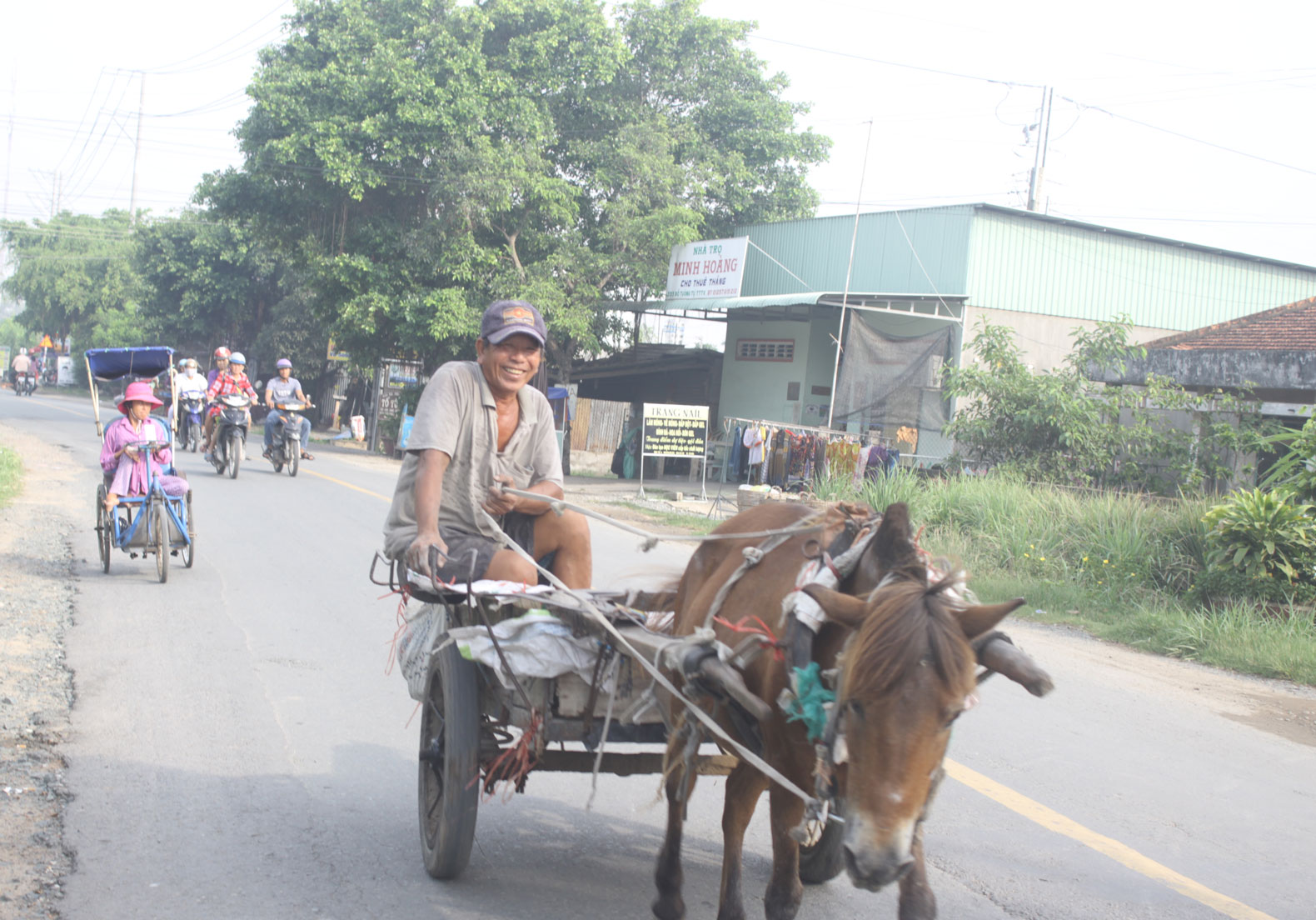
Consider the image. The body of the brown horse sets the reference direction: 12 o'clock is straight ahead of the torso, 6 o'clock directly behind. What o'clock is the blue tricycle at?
The blue tricycle is roughly at 6 o'clock from the brown horse.

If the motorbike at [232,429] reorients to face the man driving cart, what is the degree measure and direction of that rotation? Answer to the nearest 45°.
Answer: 0° — it already faces them

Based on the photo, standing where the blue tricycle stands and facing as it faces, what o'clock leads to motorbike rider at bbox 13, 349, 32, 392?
The motorbike rider is roughly at 6 o'clock from the blue tricycle.

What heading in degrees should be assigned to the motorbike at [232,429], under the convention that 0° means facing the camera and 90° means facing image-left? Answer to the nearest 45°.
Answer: approximately 0°

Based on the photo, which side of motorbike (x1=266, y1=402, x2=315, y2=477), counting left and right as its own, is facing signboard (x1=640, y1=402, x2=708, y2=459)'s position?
left

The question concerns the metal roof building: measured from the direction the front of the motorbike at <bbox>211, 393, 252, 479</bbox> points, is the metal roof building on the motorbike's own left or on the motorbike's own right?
on the motorbike's own left
